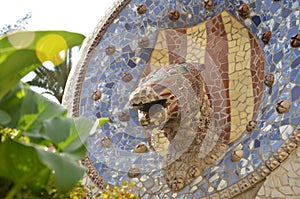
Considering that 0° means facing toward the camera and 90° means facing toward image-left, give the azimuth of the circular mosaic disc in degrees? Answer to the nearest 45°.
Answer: approximately 45°
